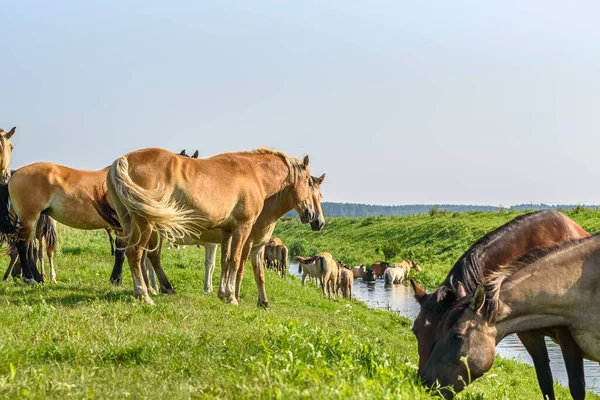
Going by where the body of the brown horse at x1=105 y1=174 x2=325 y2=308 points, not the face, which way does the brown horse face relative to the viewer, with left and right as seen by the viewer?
facing to the right of the viewer

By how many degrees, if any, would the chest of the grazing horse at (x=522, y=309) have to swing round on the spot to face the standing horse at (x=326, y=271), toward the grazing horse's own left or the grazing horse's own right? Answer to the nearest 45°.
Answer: approximately 90° to the grazing horse's own right

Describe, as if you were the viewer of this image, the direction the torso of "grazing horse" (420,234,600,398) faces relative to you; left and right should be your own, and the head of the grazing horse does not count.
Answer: facing to the left of the viewer

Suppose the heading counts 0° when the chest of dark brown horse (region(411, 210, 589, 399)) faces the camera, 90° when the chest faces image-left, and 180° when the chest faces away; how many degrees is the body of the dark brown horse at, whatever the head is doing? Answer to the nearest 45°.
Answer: approximately 90°

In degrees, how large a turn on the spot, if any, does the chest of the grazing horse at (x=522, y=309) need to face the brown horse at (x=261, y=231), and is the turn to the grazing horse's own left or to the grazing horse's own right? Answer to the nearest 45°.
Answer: approximately 45° to the grazing horse's own right

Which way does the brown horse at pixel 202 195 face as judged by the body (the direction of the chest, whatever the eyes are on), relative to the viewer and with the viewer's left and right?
facing to the right of the viewer
